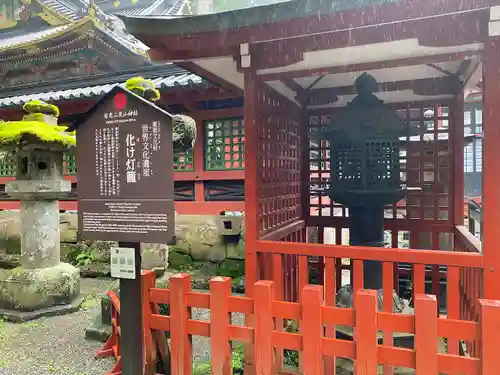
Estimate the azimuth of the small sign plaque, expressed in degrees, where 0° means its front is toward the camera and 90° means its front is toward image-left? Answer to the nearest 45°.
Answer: approximately 0°

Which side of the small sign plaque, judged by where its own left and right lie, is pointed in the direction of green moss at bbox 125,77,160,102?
back

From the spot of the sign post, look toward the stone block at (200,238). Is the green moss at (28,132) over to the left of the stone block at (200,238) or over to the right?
left

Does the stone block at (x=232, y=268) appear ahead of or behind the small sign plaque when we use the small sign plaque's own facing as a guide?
behind

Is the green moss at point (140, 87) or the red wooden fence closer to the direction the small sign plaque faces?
the red wooden fence

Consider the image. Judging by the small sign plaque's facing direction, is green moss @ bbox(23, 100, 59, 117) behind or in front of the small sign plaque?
behind
